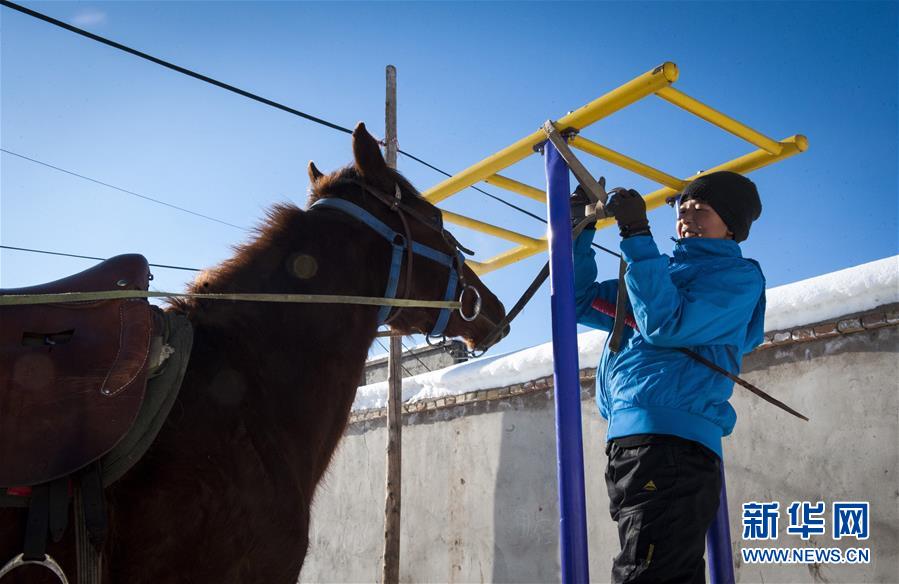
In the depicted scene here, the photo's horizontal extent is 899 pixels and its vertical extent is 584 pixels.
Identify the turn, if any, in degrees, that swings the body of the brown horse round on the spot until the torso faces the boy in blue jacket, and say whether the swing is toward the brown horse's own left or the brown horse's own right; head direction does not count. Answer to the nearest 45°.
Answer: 0° — it already faces them

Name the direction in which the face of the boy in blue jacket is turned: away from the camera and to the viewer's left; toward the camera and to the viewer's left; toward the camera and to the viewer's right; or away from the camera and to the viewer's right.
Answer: toward the camera and to the viewer's left

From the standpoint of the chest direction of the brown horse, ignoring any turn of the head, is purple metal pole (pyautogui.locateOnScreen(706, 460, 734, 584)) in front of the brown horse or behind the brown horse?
in front

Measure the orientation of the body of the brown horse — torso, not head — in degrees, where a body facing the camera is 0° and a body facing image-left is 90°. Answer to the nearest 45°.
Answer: approximately 270°

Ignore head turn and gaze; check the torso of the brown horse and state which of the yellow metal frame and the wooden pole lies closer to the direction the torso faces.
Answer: the yellow metal frame

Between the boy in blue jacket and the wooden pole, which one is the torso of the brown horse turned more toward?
the boy in blue jacket
